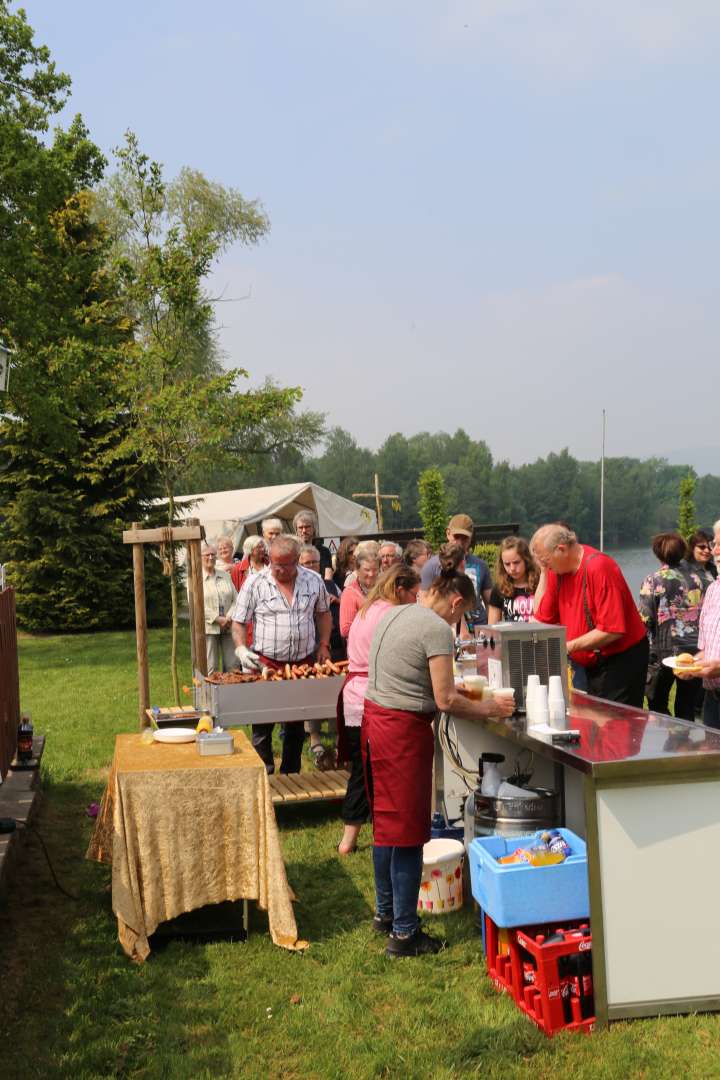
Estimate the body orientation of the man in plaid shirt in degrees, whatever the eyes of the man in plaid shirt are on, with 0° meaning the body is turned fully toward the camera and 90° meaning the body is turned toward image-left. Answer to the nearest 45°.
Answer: approximately 0°

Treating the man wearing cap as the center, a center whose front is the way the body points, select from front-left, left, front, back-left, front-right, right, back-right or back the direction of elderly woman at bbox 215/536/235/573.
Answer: back-right

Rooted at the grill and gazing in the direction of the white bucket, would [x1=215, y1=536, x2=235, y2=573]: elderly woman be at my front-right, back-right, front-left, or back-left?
back-left
